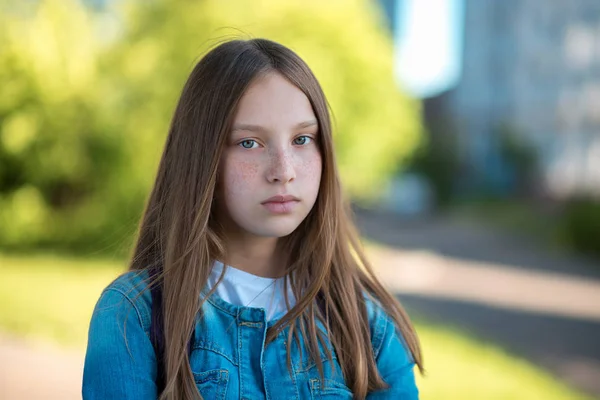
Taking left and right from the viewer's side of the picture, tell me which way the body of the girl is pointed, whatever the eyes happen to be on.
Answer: facing the viewer

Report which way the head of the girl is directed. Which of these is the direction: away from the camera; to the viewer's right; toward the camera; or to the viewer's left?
toward the camera

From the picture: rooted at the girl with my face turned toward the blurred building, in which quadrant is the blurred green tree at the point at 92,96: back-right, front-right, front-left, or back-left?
front-left

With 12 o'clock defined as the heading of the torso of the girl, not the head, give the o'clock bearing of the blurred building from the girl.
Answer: The blurred building is roughly at 7 o'clock from the girl.

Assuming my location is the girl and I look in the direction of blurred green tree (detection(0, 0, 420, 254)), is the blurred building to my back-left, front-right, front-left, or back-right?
front-right

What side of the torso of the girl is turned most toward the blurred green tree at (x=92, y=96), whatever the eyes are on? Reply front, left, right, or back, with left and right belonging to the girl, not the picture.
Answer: back

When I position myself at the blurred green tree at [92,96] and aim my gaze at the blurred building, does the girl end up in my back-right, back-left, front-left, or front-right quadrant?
back-right
